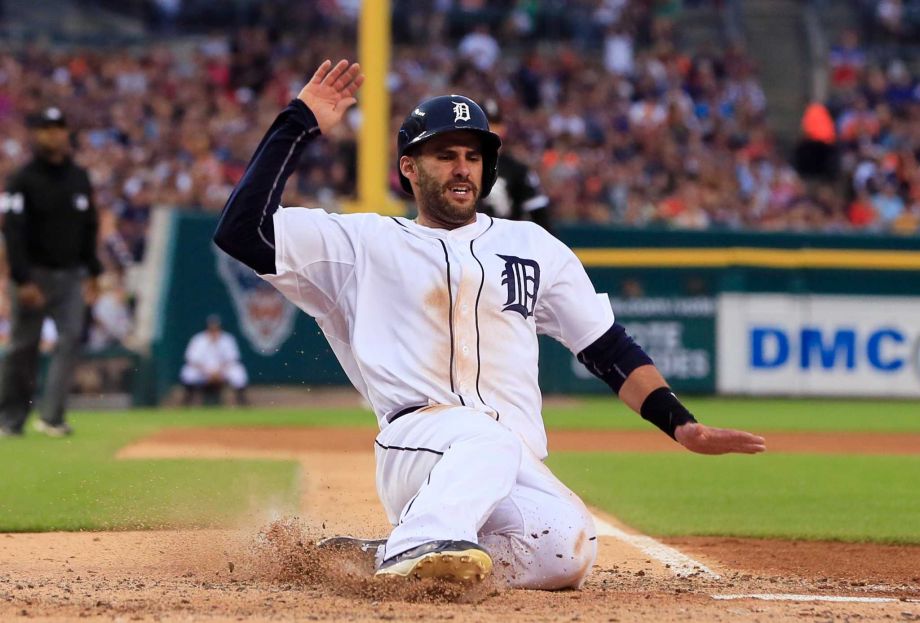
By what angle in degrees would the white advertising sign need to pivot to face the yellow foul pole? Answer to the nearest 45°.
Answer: approximately 45° to its right

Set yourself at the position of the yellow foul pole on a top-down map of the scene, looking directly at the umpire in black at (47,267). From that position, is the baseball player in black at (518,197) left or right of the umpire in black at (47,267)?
left

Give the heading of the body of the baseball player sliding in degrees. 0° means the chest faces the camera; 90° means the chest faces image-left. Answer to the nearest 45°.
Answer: approximately 0°

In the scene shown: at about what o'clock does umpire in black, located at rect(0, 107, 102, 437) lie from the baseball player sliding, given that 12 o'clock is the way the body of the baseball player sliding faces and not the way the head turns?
The umpire in black is roughly at 5 o'clock from the baseball player sliding.

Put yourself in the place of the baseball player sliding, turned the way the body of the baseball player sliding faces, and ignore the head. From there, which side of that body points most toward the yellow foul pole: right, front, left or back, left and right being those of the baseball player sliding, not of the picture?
back

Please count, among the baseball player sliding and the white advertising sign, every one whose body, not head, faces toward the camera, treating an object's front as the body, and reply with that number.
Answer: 2

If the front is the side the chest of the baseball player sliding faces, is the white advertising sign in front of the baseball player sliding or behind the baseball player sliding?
behind

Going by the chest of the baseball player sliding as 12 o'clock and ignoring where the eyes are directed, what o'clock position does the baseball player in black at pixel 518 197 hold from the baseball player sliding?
The baseball player in black is roughly at 6 o'clock from the baseball player sliding.

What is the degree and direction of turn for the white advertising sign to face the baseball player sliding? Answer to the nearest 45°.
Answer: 0° — it already faces them
